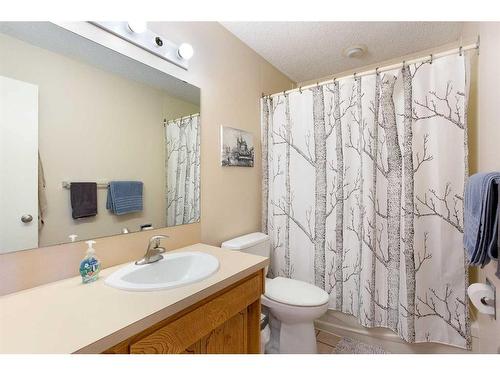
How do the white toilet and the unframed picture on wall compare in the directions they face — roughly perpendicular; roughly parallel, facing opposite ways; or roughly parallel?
roughly parallel

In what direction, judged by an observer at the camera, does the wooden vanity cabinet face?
facing the viewer and to the right of the viewer

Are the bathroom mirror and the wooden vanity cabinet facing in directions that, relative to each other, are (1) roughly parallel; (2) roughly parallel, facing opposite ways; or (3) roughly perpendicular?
roughly parallel

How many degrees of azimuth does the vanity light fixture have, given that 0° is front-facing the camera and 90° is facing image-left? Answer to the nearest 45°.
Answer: approximately 315°

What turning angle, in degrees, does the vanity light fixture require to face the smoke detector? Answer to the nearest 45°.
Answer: approximately 45° to its left

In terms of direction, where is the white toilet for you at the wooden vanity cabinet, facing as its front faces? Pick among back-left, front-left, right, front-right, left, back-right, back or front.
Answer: left

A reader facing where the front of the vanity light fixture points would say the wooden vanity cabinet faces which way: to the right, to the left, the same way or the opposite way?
the same way

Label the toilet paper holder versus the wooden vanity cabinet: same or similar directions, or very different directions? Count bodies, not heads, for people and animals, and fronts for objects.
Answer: very different directions

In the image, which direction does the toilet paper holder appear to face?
to the viewer's left

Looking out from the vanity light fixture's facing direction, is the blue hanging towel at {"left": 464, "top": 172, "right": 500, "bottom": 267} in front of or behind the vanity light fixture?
in front

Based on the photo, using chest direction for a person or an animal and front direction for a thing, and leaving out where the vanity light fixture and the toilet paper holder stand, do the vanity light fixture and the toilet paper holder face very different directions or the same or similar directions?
very different directions

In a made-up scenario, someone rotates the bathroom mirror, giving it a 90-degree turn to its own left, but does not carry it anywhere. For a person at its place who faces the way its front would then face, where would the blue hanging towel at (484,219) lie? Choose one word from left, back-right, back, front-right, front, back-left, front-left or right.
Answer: right

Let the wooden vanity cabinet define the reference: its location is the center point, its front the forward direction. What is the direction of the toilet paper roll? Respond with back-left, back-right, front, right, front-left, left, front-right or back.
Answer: front-left

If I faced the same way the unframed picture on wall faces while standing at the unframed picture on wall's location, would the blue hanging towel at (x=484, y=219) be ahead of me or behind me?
ahead
